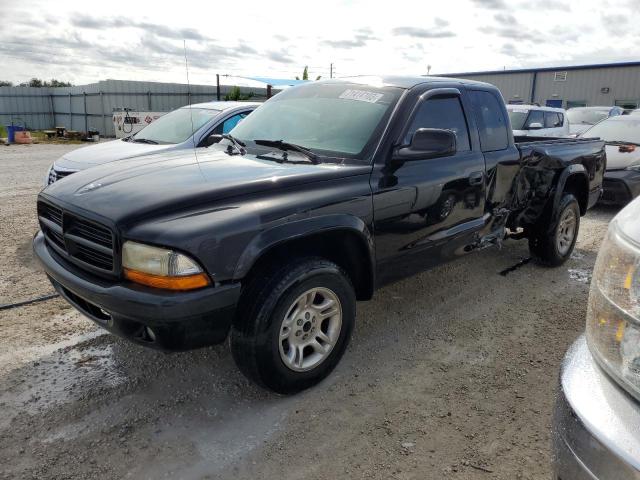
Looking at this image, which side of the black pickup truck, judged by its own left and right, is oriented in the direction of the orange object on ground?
right

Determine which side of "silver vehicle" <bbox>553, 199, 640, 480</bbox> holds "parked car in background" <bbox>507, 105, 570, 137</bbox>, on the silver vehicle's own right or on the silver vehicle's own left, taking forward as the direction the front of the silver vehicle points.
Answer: on the silver vehicle's own right

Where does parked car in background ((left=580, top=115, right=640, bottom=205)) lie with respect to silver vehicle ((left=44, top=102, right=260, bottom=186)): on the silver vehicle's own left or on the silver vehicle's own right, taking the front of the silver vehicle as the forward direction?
on the silver vehicle's own left

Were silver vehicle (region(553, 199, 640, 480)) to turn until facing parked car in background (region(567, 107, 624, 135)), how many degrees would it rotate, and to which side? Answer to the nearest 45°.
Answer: approximately 135° to its right

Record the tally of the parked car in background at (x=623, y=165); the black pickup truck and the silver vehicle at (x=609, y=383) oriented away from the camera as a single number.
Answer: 0

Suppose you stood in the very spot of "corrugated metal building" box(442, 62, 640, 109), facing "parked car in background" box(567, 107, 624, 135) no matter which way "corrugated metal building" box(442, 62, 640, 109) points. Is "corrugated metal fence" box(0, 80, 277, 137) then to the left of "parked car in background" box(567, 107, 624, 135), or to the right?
right

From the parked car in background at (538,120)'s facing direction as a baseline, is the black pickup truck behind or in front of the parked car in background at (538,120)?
in front

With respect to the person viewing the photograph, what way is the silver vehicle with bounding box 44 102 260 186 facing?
facing the viewer and to the left of the viewer

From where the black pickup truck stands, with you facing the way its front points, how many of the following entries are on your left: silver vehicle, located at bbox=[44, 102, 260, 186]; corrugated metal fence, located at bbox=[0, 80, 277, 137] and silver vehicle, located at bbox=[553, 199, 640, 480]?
1

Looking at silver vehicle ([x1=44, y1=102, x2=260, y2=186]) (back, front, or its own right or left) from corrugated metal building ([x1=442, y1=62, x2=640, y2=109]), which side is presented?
back

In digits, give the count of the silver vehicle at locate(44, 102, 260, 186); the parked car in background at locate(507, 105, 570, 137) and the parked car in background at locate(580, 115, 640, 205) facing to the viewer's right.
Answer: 0
